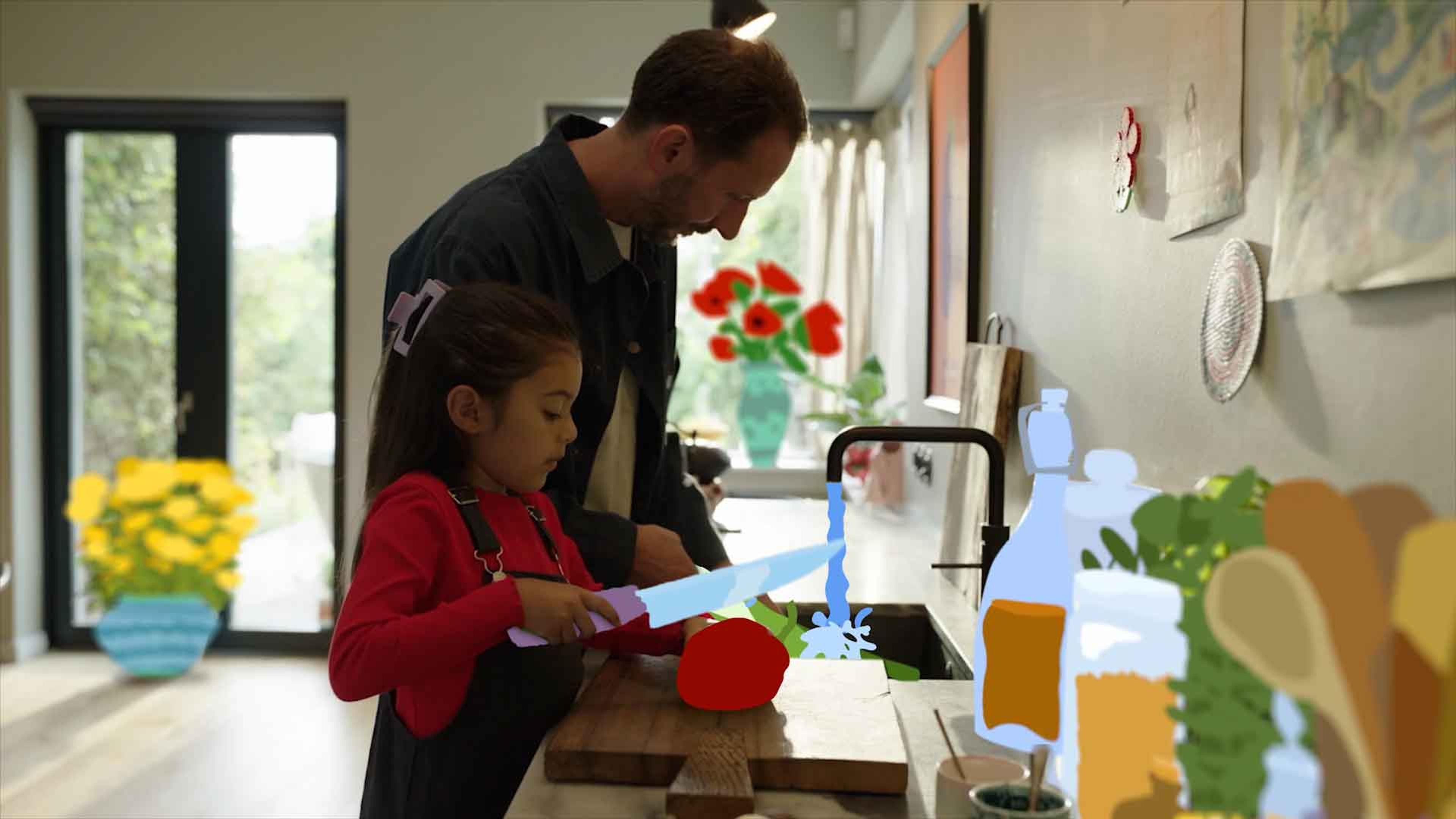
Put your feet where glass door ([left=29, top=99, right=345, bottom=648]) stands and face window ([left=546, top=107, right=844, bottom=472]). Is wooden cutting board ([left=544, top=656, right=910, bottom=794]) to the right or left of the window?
right

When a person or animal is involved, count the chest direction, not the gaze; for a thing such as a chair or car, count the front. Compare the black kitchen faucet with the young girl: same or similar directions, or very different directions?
very different directions

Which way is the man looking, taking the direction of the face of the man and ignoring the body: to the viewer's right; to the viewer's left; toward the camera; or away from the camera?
to the viewer's right

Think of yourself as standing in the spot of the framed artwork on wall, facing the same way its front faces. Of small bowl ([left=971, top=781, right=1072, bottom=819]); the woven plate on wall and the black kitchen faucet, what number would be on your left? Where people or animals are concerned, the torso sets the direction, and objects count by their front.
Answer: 3

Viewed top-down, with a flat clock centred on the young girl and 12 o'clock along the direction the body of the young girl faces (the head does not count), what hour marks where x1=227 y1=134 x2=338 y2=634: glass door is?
The glass door is roughly at 7 o'clock from the young girl.

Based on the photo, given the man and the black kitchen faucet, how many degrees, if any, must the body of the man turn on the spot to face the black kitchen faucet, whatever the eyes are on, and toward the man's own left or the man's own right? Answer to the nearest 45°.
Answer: approximately 45° to the man's own left

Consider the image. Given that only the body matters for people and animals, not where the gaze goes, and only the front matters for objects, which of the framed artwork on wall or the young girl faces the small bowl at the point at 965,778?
the young girl

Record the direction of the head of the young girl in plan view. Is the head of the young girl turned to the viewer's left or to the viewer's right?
to the viewer's right

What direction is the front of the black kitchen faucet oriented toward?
to the viewer's left

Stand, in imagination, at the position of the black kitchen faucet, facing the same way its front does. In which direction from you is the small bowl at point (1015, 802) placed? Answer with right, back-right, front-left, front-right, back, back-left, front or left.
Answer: left

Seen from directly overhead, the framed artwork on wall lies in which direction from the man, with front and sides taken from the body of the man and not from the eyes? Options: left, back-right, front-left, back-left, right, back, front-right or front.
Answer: left

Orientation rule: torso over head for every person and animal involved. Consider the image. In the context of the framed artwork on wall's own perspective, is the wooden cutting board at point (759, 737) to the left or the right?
on its left

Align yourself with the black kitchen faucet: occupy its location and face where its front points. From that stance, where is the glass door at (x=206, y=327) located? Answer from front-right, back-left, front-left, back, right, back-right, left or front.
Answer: front-right

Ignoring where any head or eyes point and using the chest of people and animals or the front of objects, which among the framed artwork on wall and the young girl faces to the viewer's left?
the framed artwork on wall

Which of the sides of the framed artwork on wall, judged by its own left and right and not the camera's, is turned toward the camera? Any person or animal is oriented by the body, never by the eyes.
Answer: left
